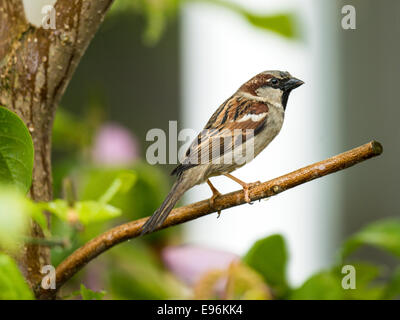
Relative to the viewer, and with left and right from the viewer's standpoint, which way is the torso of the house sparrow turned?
facing to the right of the viewer
